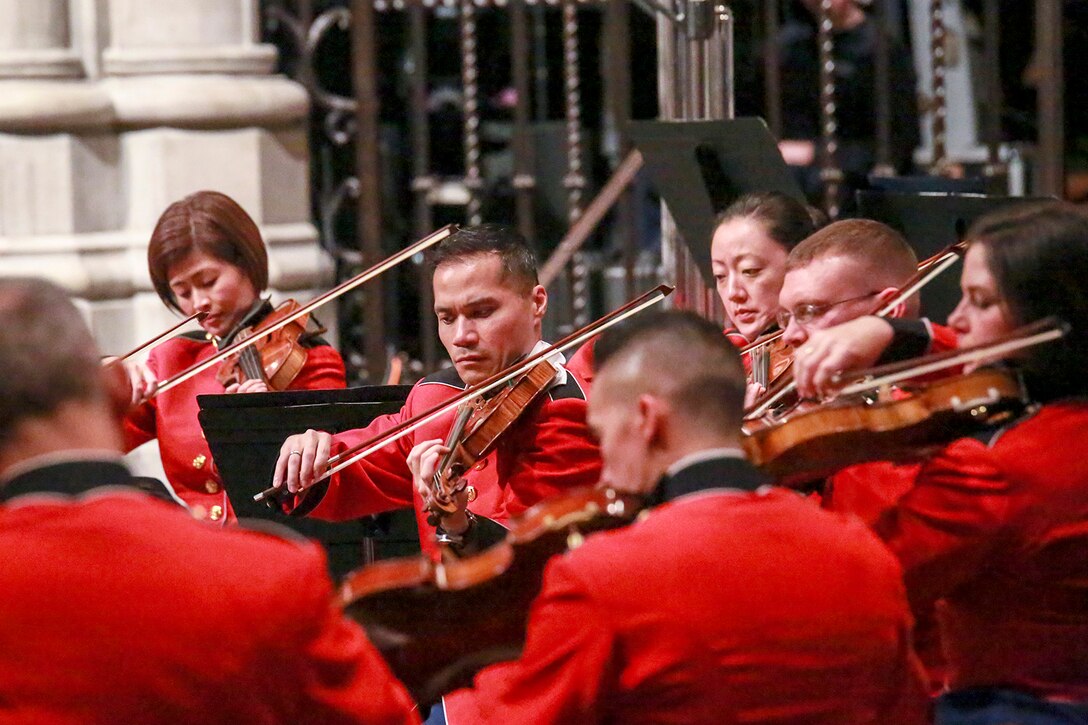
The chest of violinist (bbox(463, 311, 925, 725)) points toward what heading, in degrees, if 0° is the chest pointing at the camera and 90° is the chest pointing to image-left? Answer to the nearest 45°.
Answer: approximately 135°

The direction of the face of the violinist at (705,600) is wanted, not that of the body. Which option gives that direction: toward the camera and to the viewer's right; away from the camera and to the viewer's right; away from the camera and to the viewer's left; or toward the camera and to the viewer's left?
away from the camera and to the viewer's left

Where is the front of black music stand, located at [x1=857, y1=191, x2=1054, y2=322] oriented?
away from the camera

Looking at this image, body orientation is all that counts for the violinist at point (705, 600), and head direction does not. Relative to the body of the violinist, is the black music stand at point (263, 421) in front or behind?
in front

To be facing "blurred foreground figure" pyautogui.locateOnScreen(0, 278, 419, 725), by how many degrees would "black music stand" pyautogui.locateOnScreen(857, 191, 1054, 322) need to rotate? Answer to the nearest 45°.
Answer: approximately 180°

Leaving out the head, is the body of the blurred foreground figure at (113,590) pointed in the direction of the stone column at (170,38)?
yes

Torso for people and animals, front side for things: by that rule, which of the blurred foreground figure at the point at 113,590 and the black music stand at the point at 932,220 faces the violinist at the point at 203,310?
the blurred foreground figure

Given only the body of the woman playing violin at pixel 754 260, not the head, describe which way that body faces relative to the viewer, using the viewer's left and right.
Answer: facing the viewer and to the left of the viewer

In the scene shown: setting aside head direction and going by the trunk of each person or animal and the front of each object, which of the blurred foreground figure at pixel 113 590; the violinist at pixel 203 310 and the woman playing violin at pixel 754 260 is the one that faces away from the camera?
the blurred foreground figure

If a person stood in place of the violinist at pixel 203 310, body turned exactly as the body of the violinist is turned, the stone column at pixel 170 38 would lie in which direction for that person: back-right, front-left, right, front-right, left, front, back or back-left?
back-right

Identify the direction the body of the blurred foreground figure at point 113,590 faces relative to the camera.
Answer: away from the camera

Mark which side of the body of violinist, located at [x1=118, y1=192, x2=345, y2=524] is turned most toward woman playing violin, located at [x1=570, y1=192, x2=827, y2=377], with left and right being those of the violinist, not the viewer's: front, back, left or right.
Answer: left

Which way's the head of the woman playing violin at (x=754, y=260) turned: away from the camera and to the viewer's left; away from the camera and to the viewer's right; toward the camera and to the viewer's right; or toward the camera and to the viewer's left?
toward the camera and to the viewer's left

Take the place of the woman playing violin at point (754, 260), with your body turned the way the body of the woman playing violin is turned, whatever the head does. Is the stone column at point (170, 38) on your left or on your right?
on your right
